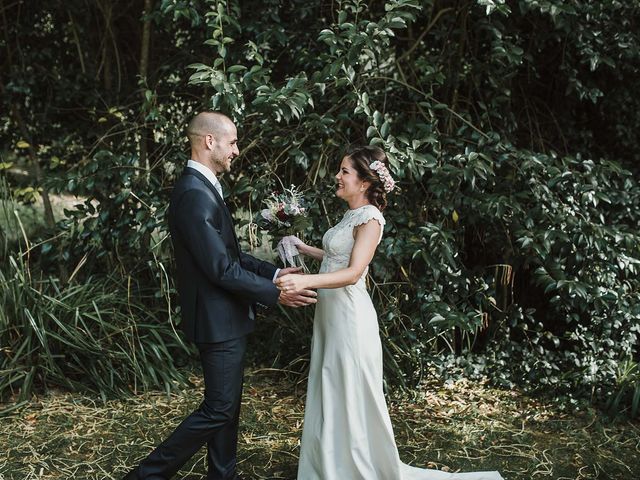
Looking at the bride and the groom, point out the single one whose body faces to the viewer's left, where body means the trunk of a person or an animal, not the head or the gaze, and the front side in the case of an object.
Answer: the bride

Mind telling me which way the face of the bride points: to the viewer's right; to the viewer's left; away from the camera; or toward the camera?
to the viewer's left

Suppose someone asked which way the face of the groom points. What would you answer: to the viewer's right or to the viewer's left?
to the viewer's right

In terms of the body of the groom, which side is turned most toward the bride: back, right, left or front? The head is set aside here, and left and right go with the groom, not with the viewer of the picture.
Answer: front

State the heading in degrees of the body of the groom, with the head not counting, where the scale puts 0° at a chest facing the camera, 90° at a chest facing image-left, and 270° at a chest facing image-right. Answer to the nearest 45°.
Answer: approximately 270°

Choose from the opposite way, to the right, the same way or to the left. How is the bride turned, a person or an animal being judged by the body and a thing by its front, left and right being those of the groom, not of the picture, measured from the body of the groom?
the opposite way

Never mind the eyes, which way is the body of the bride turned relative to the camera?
to the viewer's left

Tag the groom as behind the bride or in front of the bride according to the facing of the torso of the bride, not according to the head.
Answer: in front

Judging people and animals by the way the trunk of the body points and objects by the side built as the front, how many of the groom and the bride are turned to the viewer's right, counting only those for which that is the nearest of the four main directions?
1
